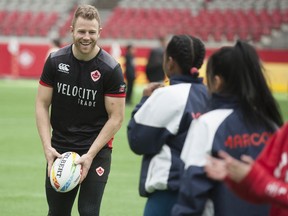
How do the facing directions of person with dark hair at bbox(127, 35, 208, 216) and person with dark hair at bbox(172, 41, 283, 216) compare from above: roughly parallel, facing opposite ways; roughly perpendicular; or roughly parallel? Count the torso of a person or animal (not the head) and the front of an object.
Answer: roughly parallel

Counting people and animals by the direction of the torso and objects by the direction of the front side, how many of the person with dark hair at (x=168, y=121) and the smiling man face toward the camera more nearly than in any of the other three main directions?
1

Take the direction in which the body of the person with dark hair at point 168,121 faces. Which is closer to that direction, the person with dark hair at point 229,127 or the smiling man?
the smiling man

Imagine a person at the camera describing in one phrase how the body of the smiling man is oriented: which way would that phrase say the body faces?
toward the camera

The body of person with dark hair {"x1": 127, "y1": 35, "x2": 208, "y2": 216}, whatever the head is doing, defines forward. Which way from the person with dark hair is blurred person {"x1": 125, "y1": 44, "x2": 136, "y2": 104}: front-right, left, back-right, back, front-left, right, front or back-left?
front-right

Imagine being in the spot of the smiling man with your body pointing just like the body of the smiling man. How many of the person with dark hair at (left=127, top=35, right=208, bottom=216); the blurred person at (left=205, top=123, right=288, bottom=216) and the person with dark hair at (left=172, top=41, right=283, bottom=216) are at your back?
0

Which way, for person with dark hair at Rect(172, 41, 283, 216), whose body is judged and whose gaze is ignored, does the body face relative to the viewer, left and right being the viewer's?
facing away from the viewer and to the left of the viewer

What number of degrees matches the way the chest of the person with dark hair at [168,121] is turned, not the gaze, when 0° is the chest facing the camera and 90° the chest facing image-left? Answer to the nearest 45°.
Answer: approximately 135°

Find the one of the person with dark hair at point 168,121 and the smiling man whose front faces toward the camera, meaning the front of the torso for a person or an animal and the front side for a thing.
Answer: the smiling man

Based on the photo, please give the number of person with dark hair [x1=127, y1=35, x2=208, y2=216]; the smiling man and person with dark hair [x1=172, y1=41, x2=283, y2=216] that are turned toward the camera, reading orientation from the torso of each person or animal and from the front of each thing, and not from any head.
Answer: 1

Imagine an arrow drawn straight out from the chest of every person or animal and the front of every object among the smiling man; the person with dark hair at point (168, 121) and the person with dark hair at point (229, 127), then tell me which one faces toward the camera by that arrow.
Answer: the smiling man

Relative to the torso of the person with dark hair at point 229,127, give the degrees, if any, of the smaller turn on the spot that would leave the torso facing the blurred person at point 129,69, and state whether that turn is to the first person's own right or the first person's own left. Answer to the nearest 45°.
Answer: approximately 45° to the first person's own right

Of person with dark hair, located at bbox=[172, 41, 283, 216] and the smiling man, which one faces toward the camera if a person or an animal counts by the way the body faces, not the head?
the smiling man

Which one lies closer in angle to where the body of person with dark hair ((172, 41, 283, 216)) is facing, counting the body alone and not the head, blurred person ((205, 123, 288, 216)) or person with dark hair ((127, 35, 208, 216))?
the person with dark hair
